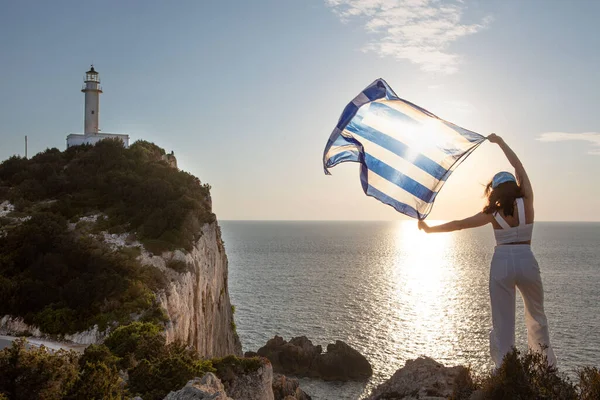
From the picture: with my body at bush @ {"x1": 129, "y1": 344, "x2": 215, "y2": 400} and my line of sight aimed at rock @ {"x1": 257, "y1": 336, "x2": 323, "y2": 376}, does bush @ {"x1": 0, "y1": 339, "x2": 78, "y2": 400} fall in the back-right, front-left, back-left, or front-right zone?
back-left

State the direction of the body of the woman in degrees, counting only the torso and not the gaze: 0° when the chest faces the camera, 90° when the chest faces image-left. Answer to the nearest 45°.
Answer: approximately 180°

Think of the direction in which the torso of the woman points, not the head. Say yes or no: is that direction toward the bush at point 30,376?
no

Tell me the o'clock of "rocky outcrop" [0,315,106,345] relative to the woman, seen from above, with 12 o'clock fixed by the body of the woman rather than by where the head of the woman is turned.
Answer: The rocky outcrop is roughly at 10 o'clock from the woman.

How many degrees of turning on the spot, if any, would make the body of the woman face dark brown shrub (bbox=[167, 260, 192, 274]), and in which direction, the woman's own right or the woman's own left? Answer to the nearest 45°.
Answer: approximately 45° to the woman's own left

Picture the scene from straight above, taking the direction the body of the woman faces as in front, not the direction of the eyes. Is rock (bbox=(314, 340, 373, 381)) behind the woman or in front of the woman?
in front

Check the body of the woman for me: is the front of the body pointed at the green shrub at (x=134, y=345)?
no

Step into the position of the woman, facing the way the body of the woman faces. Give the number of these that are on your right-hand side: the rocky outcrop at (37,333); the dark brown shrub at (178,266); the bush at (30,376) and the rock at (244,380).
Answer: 0

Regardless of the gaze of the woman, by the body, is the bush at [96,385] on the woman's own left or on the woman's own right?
on the woman's own left

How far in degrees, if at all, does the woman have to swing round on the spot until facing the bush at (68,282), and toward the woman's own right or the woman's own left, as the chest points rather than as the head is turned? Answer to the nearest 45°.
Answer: approximately 45° to the woman's own left
